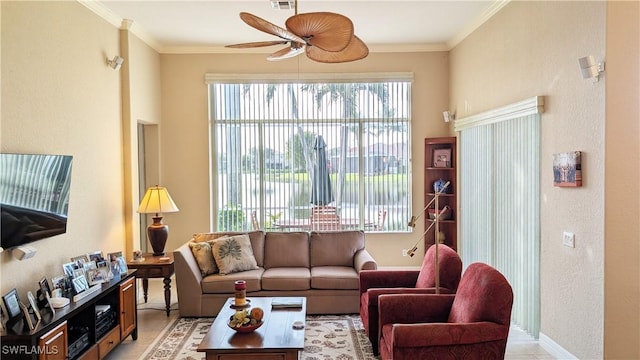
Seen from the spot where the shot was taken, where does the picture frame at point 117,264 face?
facing the viewer and to the right of the viewer

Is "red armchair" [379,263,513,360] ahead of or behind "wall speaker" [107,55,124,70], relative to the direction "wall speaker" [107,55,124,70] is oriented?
ahead

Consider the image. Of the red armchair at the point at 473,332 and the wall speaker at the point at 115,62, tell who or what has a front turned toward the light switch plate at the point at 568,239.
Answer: the wall speaker

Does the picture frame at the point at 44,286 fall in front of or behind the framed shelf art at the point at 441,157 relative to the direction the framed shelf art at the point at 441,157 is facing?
in front

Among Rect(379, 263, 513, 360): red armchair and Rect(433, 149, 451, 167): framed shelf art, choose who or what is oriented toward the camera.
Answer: the framed shelf art

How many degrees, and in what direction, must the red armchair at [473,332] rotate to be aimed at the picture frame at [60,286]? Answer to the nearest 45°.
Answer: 0° — it already faces it

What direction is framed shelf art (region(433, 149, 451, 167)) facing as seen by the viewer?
toward the camera

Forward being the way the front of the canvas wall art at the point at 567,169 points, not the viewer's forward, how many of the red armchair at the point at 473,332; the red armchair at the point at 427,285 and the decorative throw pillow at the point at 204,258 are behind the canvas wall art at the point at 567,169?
0

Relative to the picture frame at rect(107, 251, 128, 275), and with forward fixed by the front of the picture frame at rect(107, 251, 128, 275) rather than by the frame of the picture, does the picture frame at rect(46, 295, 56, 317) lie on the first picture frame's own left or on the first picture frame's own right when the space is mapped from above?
on the first picture frame's own right

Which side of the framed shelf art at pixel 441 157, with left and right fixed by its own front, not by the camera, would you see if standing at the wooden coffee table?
front

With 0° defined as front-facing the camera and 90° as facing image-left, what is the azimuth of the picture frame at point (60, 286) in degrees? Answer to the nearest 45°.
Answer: approximately 315°

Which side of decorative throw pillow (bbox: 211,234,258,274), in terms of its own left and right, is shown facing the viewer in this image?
front

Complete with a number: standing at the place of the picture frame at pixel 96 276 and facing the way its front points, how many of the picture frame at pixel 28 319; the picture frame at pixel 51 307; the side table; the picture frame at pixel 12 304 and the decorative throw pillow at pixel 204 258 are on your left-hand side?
2

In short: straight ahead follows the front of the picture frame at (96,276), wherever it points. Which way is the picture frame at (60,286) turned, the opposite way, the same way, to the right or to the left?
the same way

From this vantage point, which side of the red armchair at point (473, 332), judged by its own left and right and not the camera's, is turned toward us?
left
